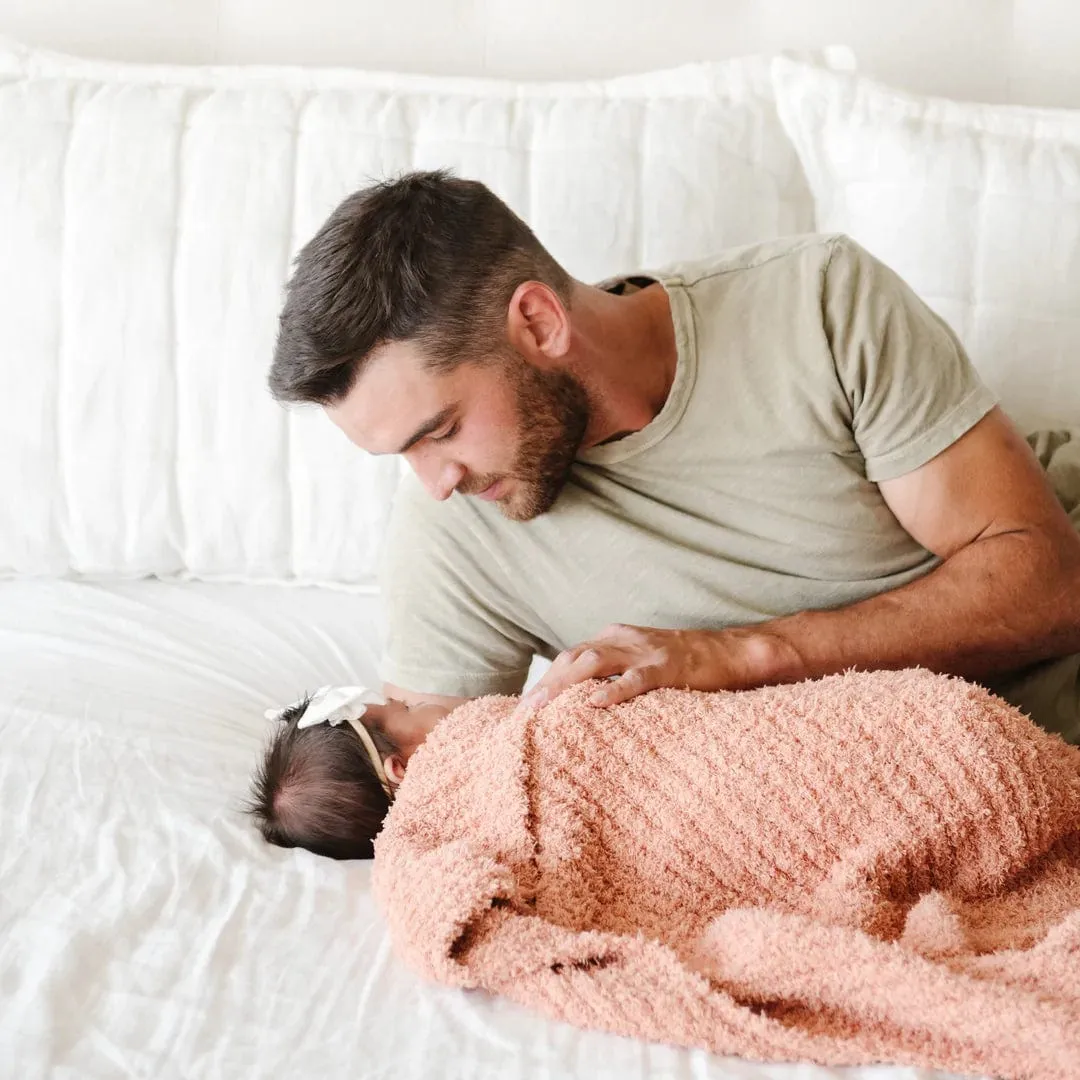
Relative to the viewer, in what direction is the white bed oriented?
toward the camera

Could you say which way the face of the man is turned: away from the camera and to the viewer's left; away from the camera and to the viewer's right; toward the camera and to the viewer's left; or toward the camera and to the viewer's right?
toward the camera and to the viewer's left

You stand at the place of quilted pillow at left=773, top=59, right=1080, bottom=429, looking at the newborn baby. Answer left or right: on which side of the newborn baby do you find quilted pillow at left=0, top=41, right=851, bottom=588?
right
